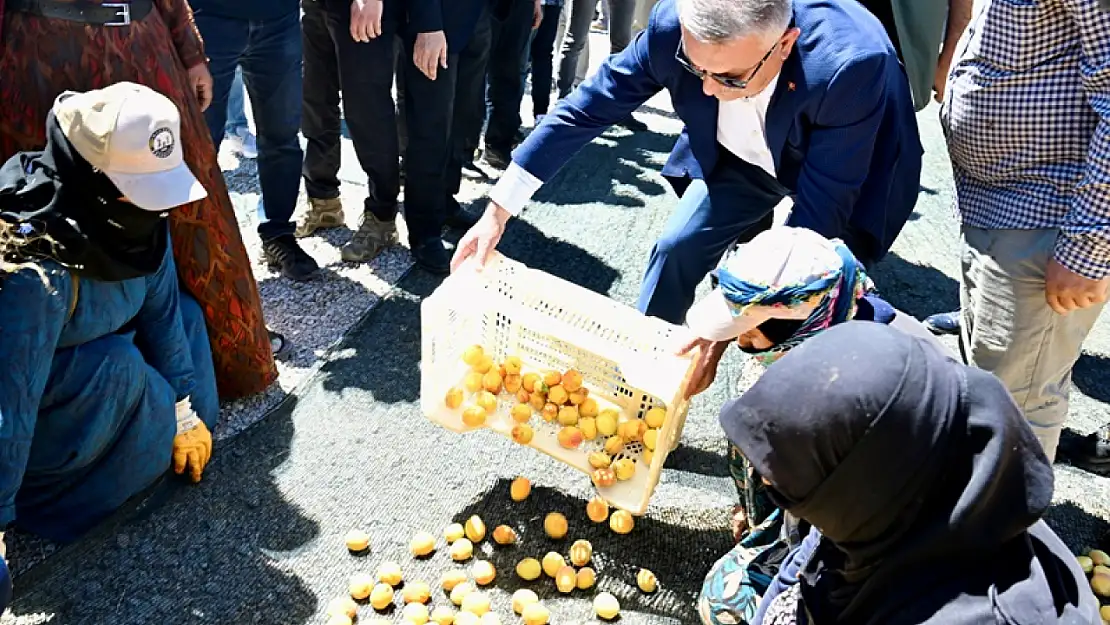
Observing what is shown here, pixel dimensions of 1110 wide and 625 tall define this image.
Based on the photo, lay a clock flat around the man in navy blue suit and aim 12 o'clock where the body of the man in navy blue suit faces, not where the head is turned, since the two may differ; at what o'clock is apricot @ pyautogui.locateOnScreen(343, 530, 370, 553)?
The apricot is roughly at 12 o'clock from the man in navy blue suit.

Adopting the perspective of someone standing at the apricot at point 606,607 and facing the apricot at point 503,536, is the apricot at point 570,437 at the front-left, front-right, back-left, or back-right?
front-right

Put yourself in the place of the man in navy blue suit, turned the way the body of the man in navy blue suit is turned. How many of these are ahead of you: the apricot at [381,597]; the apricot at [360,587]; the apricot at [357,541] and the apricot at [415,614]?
4

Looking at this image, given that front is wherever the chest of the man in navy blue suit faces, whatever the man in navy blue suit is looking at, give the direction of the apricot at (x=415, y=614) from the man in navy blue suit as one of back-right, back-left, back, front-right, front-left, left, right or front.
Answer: front

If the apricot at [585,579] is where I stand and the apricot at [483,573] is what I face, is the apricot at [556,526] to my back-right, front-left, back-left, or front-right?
front-right

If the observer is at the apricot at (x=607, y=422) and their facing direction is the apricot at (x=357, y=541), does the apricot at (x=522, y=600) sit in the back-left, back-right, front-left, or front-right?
front-left

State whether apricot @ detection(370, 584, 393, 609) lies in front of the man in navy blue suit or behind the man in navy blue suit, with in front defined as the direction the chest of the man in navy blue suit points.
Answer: in front

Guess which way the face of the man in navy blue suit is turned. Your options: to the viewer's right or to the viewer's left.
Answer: to the viewer's left
